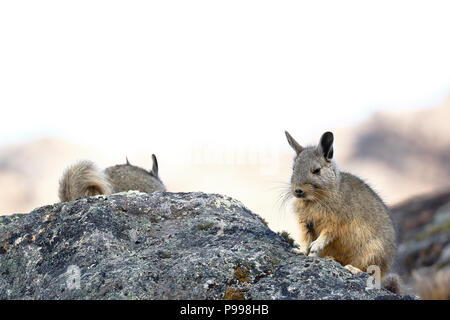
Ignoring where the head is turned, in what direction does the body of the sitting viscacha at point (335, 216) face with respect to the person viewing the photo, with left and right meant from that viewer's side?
facing the viewer and to the left of the viewer
